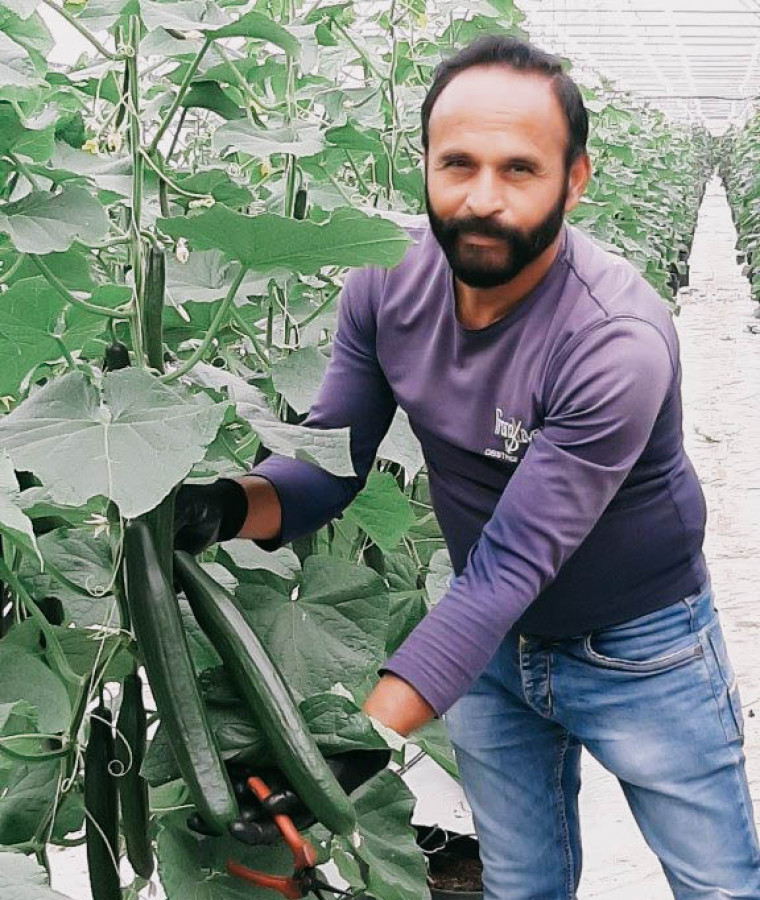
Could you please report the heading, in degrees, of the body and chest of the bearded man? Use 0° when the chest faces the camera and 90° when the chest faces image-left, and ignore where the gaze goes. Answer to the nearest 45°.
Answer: approximately 45°

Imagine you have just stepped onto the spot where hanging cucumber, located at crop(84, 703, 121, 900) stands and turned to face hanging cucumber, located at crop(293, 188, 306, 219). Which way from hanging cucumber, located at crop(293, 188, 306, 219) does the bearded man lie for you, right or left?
right

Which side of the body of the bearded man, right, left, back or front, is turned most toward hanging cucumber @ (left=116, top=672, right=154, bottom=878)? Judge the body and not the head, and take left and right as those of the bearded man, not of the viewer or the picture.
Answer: front
